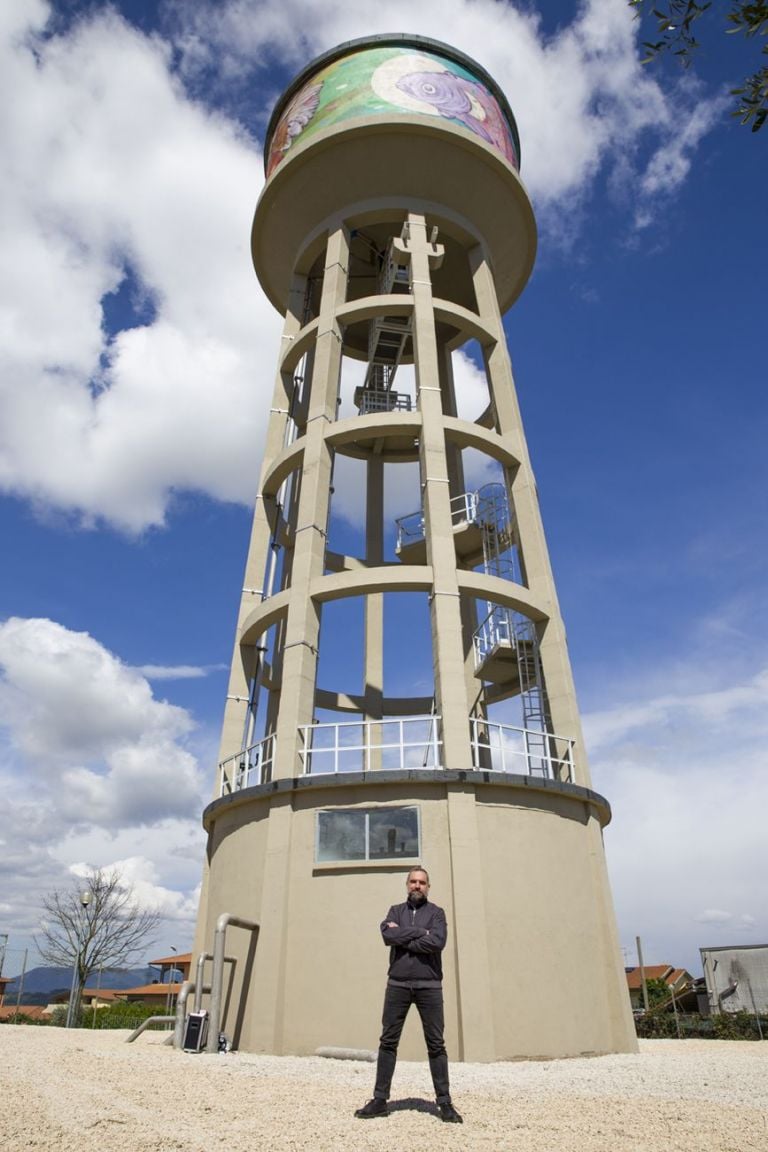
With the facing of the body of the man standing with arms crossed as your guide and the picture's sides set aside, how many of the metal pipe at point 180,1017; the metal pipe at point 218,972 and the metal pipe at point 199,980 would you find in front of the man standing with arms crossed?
0

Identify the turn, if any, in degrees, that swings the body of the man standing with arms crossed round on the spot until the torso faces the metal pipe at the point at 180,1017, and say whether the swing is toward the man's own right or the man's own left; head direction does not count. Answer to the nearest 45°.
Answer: approximately 135° to the man's own right

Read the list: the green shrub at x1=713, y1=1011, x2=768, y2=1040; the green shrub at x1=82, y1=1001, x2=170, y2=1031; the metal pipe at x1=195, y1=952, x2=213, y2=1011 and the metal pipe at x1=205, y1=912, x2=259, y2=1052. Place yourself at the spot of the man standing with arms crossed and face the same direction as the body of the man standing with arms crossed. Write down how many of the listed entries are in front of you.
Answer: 0

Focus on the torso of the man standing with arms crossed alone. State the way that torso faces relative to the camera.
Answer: toward the camera

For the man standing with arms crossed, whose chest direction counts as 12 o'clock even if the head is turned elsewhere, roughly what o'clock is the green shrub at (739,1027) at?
The green shrub is roughly at 7 o'clock from the man standing with arms crossed.

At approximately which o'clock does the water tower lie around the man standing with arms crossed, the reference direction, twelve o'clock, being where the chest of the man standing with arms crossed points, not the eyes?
The water tower is roughly at 6 o'clock from the man standing with arms crossed.

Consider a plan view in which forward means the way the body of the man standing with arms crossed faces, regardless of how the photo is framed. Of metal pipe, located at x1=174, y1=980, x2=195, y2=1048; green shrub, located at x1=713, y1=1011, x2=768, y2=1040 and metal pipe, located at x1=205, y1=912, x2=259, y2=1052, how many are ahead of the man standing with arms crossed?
0

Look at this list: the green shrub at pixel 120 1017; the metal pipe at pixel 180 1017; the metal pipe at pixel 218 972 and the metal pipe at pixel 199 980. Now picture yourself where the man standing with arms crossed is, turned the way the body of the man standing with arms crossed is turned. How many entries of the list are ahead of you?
0

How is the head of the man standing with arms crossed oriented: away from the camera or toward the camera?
toward the camera

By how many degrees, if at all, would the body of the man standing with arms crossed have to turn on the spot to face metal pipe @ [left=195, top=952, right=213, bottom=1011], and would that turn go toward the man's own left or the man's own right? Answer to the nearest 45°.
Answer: approximately 135° to the man's own right

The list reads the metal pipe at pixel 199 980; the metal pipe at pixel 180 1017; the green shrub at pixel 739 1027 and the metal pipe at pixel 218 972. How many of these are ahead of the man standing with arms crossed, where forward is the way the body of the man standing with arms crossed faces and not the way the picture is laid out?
0

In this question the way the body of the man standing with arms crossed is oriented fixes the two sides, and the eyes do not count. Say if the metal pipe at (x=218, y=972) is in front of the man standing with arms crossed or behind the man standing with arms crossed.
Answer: behind
